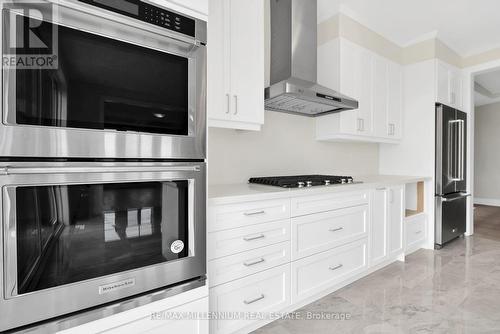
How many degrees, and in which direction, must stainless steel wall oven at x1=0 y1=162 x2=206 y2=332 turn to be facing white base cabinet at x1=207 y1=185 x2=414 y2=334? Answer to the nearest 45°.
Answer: approximately 45° to its left

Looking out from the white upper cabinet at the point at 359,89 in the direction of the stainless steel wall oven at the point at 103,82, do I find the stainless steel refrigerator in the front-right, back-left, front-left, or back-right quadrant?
back-left

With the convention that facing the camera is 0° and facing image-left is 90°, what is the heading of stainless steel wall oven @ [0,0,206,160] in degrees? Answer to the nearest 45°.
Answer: approximately 315°

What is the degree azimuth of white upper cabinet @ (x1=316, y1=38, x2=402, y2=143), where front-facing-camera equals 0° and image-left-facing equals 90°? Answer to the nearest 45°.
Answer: approximately 315°

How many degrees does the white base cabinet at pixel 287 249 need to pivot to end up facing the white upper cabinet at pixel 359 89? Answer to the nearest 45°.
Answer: approximately 90° to its left

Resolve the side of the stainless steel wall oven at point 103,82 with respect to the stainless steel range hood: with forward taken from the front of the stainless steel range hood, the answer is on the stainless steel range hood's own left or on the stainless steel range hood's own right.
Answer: on the stainless steel range hood's own right

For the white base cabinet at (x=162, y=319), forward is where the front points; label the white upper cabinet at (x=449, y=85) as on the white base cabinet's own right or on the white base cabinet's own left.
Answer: on the white base cabinet's own left

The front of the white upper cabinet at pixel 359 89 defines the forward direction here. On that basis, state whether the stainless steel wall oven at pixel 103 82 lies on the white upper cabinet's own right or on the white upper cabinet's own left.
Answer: on the white upper cabinet's own right

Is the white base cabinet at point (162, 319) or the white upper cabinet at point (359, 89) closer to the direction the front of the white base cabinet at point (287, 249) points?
the white base cabinet

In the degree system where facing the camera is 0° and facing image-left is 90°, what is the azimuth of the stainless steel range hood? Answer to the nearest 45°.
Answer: approximately 315°

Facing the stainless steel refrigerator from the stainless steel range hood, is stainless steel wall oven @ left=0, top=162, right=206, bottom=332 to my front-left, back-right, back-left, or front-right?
back-right
